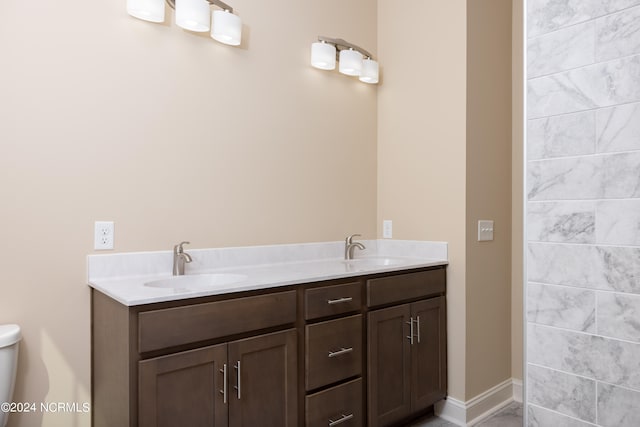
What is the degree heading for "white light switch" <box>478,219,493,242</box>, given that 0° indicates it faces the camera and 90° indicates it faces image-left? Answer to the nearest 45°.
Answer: approximately 315°

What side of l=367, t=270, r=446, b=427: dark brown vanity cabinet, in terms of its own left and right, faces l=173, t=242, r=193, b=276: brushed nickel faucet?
right

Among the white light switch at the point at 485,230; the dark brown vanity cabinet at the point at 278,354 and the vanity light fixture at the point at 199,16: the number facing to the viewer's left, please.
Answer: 0

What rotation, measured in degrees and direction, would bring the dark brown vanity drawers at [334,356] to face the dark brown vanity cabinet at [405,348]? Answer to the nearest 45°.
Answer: approximately 90° to its left

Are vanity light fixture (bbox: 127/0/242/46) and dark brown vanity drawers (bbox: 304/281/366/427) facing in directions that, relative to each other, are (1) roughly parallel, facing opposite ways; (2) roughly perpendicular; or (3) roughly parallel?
roughly parallel

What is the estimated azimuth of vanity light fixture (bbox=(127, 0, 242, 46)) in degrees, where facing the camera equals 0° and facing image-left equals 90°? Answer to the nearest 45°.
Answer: approximately 315°

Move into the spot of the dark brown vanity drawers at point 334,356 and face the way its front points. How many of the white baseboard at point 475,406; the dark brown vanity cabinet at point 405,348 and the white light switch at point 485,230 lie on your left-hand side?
3

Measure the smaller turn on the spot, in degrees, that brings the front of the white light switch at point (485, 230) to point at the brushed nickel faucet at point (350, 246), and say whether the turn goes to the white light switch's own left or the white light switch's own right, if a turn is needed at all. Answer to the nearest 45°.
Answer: approximately 135° to the white light switch's own right

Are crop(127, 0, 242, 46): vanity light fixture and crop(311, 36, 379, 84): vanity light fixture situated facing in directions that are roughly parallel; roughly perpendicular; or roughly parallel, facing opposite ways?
roughly parallel

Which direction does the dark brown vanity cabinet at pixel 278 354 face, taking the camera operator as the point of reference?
facing the viewer and to the right of the viewer

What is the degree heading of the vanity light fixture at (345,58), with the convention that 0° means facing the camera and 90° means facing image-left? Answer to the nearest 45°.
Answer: approximately 315°

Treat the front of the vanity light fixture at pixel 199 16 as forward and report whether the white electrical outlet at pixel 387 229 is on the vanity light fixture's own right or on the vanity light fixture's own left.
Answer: on the vanity light fixture's own left
